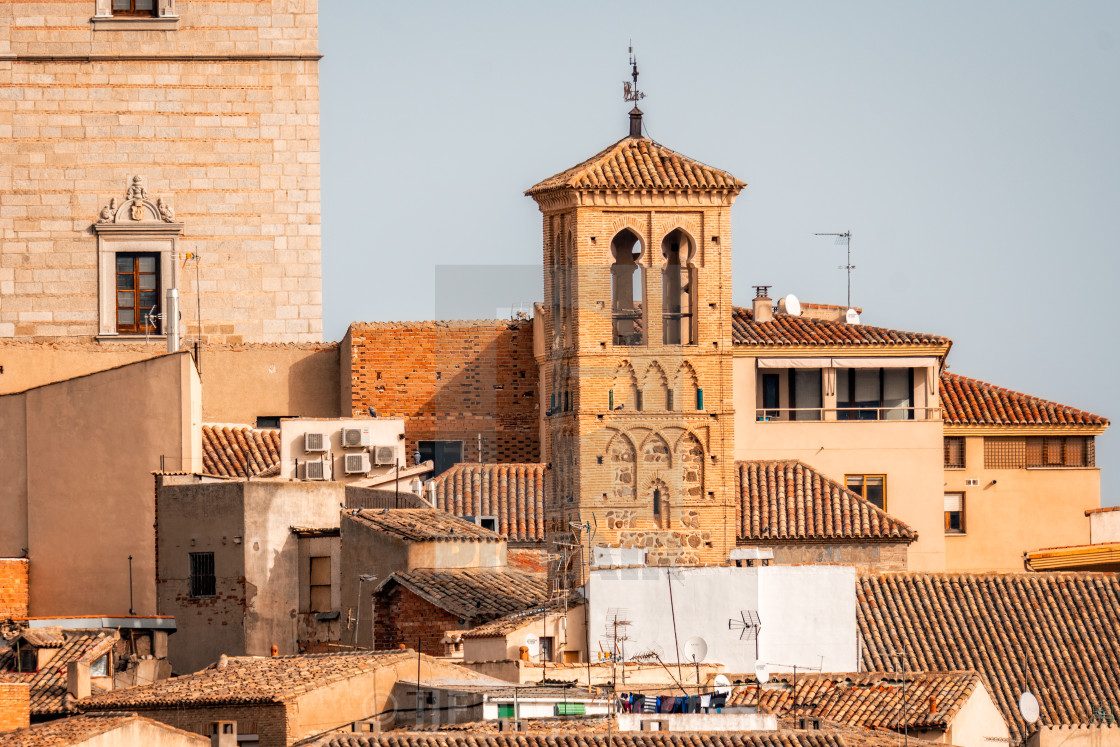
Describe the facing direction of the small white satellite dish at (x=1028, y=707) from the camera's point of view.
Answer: facing the viewer and to the right of the viewer

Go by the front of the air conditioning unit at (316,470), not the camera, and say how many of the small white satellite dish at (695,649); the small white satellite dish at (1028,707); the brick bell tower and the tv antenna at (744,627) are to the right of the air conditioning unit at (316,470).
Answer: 0

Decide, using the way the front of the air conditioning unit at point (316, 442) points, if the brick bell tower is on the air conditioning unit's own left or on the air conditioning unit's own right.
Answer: on the air conditioning unit's own left

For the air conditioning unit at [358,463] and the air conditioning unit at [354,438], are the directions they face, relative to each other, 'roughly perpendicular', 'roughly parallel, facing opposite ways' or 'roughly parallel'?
roughly parallel

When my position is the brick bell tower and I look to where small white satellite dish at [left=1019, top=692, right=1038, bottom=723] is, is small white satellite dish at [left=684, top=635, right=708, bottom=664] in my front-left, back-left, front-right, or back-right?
front-right

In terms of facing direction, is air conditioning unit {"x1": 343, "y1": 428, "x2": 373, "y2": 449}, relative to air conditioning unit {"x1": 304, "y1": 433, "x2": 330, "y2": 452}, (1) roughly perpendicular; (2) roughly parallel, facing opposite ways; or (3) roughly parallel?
roughly parallel

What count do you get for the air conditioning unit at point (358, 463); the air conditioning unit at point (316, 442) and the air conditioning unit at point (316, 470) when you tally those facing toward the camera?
3

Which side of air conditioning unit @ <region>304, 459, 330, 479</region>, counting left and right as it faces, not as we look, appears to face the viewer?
front

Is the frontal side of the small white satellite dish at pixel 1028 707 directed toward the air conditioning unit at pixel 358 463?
no

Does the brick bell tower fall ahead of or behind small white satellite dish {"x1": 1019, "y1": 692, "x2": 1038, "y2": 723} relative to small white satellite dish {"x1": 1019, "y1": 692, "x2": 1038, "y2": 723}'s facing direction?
behind

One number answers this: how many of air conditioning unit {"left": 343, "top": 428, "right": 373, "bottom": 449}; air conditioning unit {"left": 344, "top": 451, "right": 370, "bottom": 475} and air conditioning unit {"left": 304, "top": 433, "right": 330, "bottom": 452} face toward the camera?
3

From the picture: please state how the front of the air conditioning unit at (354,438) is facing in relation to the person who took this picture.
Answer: facing the viewer

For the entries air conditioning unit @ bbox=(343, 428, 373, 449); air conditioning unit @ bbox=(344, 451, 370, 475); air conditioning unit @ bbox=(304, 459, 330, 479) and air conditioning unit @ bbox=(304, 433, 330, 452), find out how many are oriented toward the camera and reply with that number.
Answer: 4
